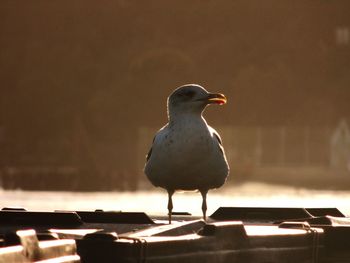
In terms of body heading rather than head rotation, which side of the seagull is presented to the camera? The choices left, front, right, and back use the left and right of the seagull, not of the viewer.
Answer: front
